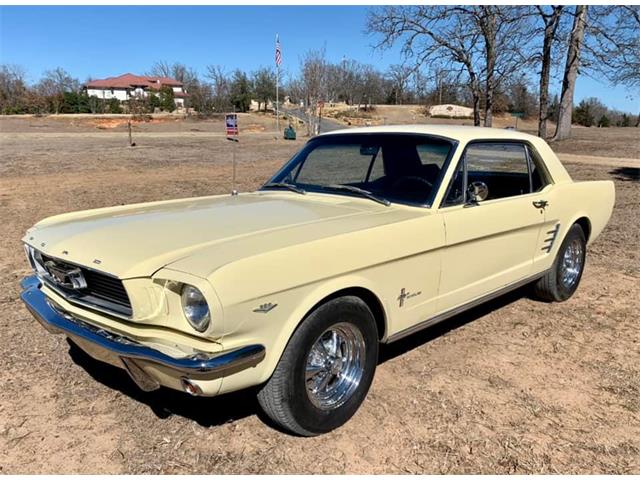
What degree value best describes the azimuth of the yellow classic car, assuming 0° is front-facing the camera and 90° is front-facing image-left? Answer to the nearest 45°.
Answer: approximately 45°

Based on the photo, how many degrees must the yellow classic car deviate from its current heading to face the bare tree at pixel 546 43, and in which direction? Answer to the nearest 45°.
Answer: approximately 180°
